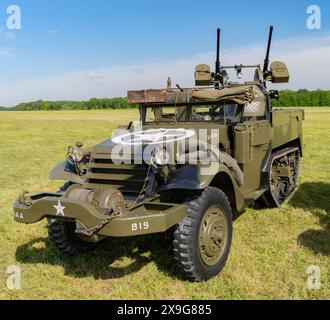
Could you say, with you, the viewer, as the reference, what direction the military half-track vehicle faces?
facing the viewer and to the left of the viewer
